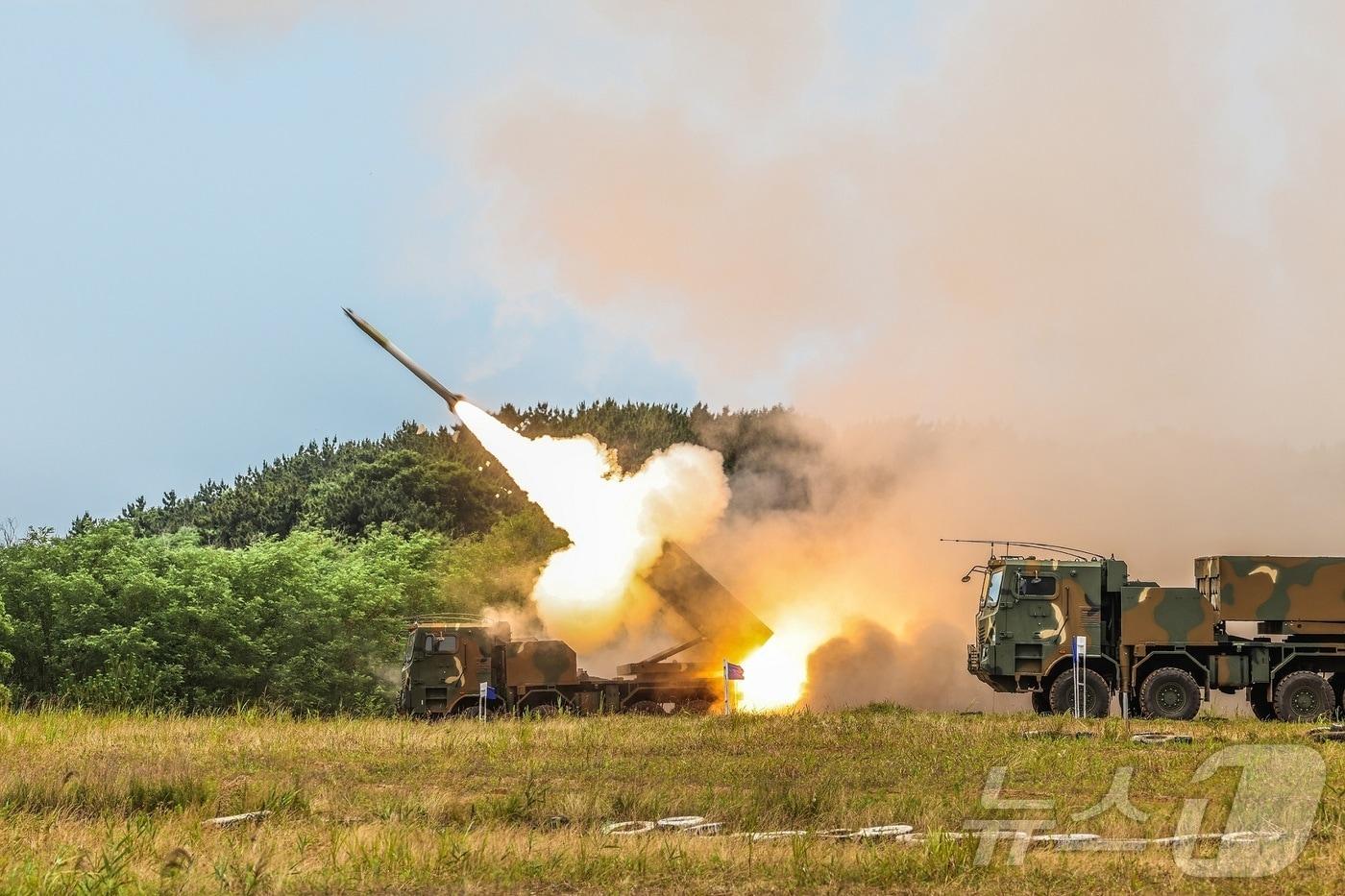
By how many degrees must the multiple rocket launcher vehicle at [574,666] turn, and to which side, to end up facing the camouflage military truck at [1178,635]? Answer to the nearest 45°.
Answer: approximately 180°

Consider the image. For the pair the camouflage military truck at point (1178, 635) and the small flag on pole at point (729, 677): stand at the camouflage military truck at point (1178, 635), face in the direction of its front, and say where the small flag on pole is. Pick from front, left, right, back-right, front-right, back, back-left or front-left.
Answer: front

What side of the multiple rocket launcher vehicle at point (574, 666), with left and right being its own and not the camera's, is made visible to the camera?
left

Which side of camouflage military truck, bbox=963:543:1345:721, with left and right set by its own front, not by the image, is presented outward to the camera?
left

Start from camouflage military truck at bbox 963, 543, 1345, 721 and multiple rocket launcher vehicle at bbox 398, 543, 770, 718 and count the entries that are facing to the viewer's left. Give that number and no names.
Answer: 2
